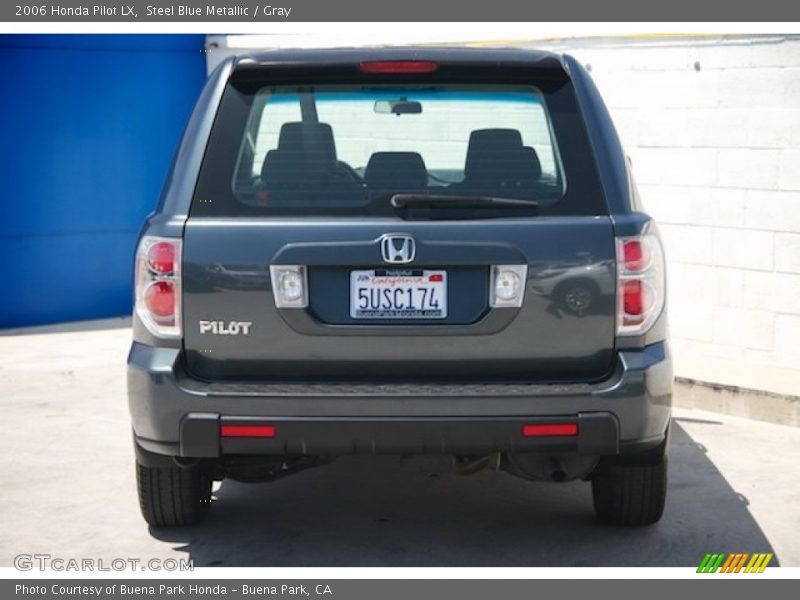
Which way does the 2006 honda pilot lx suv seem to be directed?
away from the camera
